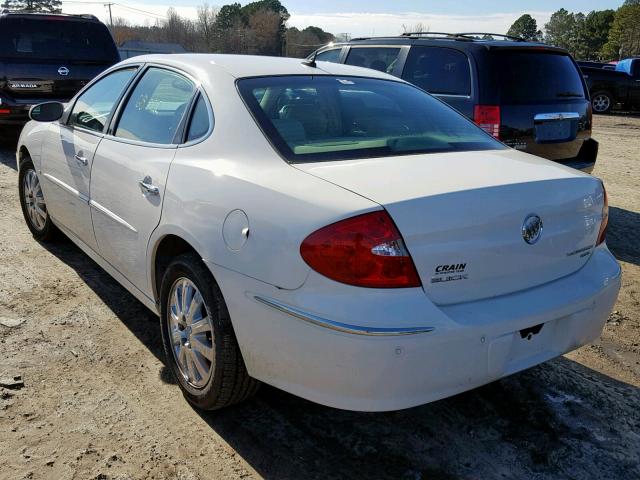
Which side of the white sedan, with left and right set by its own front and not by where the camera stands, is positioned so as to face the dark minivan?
right

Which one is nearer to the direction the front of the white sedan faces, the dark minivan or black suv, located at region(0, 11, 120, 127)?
the black suv

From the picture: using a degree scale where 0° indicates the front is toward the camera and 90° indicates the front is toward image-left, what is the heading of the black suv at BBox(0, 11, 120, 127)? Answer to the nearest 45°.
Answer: approximately 180°

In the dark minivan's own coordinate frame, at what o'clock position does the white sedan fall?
The white sedan is roughly at 8 o'clock from the dark minivan.

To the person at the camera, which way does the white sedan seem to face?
facing away from the viewer and to the left of the viewer

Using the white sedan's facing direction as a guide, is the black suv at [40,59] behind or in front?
in front

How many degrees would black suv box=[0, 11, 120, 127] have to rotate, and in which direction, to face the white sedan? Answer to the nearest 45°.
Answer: approximately 180°
